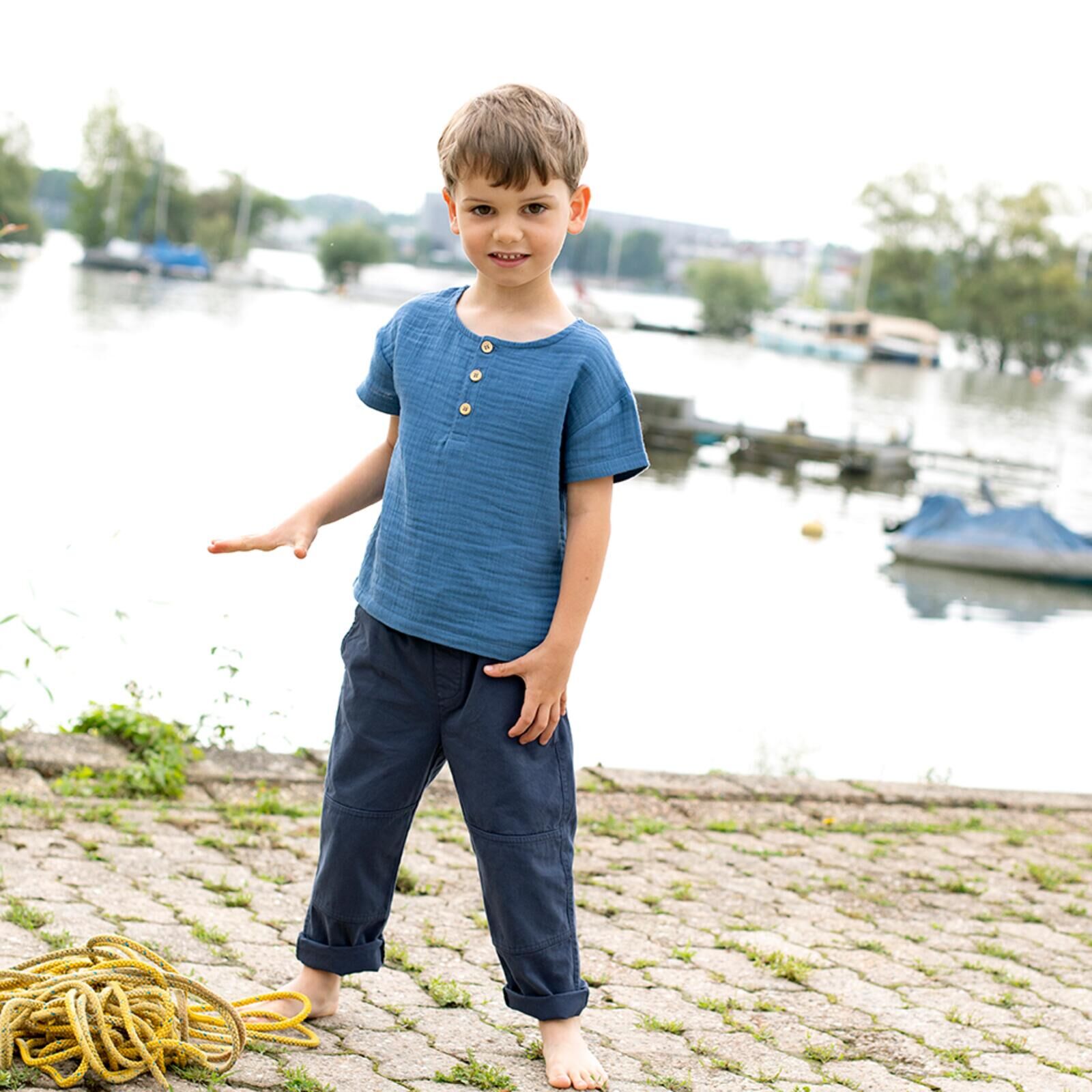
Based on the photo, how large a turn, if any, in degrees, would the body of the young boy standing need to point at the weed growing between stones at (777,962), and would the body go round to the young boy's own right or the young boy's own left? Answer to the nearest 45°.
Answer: approximately 135° to the young boy's own left

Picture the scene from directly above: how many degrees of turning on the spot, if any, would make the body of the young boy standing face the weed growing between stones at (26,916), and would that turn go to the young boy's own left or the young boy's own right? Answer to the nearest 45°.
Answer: approximately 135° to the young boy's own right

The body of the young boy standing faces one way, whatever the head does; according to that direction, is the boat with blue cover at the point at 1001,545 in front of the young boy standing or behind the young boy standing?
behind

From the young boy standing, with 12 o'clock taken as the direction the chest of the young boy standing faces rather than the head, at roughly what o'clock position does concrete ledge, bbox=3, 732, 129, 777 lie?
The concrete ledge is roughly at 5 o'clock from the young boy standing.
